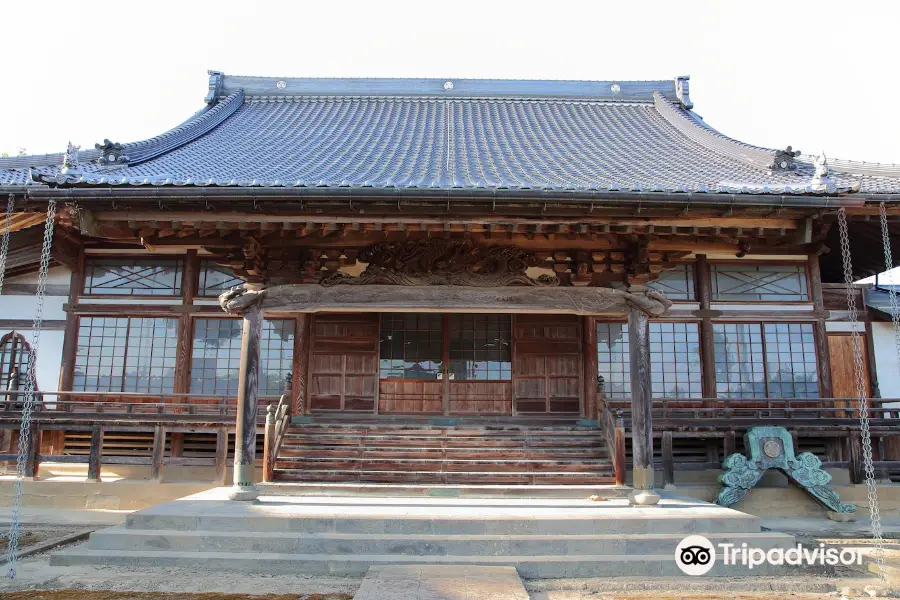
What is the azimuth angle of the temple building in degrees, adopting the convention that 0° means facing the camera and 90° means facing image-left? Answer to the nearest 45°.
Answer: approximately 0°
